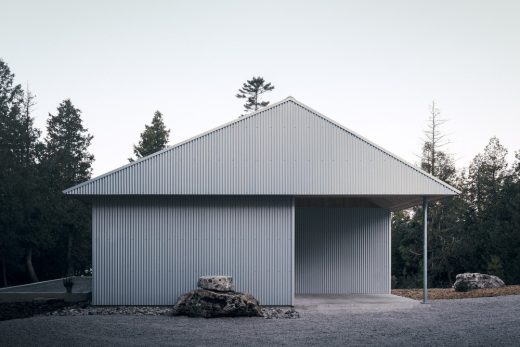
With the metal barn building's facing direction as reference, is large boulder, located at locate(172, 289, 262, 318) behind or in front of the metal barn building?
in front

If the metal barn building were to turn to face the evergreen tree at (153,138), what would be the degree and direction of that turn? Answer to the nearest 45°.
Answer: approximately 180°

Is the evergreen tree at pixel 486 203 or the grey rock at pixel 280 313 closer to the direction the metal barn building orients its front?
the grey rock

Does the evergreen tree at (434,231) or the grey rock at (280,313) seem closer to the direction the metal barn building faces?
the grey rock

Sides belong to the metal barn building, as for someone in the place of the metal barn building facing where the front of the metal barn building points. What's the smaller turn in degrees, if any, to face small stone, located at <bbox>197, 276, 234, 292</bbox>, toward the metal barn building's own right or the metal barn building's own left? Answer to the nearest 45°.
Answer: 0° — it already faces it

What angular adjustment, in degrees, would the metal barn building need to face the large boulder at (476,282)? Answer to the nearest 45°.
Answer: approximately 135° to its left

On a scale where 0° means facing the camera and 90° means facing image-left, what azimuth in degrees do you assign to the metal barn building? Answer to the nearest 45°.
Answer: approximately 0°

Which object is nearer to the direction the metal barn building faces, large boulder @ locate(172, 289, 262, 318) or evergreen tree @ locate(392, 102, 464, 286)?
the large boulder

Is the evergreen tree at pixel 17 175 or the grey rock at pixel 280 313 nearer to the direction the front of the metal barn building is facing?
the grey rock
